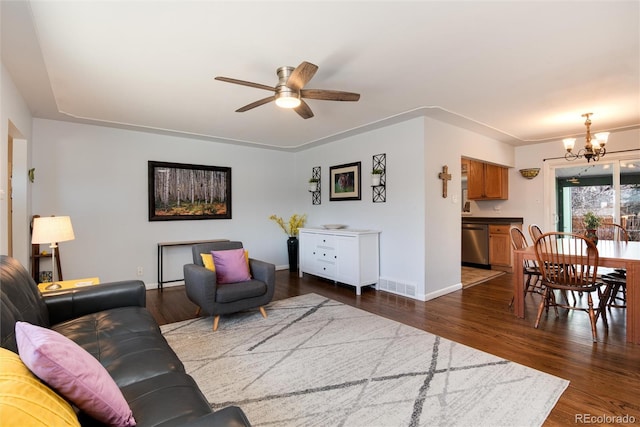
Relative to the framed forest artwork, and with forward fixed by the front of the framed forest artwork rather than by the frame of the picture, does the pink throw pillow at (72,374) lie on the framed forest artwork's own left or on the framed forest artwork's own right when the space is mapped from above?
on the framed forest artwork's own right

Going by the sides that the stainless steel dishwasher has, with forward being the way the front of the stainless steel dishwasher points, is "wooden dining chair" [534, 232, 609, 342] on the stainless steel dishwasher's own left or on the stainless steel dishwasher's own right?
on the stainless steel dishwasher's own left

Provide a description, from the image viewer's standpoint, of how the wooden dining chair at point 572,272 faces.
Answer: facing away from the viewer and to the right of the viewer

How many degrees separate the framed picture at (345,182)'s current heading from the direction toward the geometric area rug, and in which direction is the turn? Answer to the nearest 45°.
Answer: approximately 45° to its left

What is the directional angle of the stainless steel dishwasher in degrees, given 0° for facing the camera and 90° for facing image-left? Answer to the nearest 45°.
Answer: approximately 45°

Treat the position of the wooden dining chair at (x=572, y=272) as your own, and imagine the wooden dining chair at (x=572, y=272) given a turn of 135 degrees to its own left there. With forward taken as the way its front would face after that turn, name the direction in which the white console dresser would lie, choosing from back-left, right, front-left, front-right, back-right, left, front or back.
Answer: front

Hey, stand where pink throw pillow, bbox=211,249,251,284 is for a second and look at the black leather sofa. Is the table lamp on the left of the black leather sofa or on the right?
right

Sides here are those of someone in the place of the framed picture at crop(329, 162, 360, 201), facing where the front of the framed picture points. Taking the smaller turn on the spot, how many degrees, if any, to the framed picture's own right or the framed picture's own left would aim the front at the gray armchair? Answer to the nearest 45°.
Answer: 0° — it already faces it
